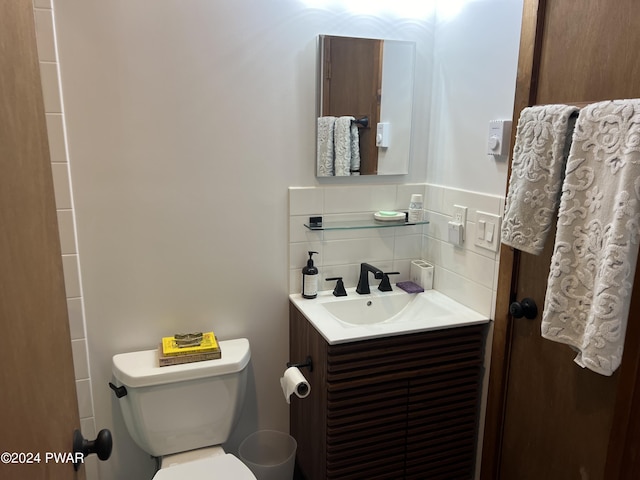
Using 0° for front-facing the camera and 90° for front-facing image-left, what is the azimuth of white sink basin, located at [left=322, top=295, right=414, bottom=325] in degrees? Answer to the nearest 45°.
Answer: approximately 0°

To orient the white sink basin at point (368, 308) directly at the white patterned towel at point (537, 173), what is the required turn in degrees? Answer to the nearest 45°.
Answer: approximately 45° to its left

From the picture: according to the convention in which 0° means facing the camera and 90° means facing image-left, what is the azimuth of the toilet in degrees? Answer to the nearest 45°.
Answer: approximately 0°

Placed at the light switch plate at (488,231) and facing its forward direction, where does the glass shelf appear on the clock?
The glass shelf is roughly at 2 o'clock from the light switch plate.

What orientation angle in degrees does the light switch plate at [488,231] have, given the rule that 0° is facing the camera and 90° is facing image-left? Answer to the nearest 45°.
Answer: approximately 45°

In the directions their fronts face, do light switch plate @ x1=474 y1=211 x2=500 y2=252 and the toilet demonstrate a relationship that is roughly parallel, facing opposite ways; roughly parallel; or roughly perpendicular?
roughly perpendicular

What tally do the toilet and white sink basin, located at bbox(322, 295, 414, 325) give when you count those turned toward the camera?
2
